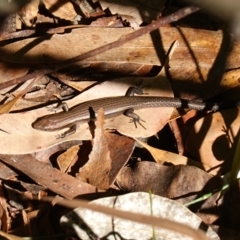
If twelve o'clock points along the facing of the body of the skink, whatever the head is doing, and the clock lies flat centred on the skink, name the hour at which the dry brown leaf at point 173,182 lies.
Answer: The dry brown leaf is roughly at 8 o'clock from the skink.

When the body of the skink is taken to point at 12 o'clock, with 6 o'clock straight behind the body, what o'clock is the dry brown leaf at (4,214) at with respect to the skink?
The dry brown leaf is roughly at 11 o'clock from the skink.

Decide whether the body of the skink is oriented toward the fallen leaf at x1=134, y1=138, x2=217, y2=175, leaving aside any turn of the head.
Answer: no

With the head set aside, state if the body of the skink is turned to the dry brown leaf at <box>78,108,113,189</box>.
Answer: no

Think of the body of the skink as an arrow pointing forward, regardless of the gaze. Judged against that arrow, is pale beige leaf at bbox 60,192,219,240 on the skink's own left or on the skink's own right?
on the skink's own left
